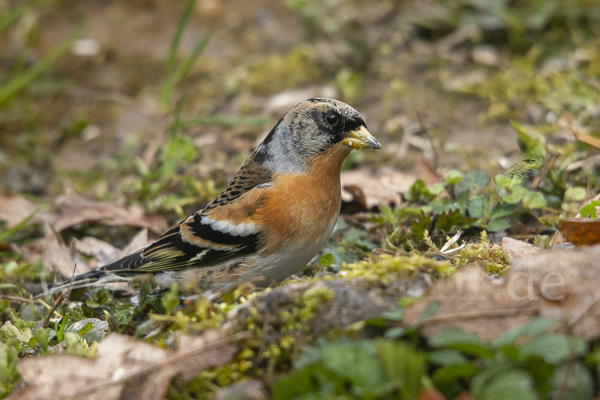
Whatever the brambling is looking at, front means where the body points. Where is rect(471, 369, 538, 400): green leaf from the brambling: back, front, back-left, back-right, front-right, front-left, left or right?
right

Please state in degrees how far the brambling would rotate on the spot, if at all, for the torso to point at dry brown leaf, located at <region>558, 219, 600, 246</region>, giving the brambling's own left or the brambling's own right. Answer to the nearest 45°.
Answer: approximately 45° to the brambling's own right

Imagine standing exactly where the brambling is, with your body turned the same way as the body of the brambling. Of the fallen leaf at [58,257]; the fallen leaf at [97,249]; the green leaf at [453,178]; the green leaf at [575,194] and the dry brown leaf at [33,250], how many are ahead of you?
2

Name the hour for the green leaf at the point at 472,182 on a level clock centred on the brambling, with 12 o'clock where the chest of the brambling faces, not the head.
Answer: The green leaf is roughly at 12 o'clock from the brambling.

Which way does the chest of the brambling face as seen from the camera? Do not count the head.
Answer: to the viewer's right

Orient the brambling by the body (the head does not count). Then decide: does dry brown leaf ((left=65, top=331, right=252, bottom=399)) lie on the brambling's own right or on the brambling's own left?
on the brambling's own right

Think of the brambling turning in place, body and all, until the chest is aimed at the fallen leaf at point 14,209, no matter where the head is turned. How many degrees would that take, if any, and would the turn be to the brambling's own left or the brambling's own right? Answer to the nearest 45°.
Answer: approximately 135° to the brambling's own left

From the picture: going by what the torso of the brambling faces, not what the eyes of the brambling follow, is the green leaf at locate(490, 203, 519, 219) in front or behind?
in front

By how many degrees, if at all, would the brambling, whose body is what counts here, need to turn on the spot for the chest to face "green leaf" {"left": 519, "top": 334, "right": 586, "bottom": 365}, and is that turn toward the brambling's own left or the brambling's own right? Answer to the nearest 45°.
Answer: approximately 90° to the brambling's own right

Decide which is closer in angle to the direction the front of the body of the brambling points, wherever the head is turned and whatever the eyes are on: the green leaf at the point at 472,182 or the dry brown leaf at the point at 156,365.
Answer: the green leaf

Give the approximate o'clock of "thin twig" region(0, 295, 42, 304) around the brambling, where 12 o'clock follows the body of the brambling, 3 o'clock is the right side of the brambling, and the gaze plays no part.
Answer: The thin twig is roughly at 6 o'clock from the brambling.

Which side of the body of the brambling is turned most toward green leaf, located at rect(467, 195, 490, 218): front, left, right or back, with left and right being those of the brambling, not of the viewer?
front
